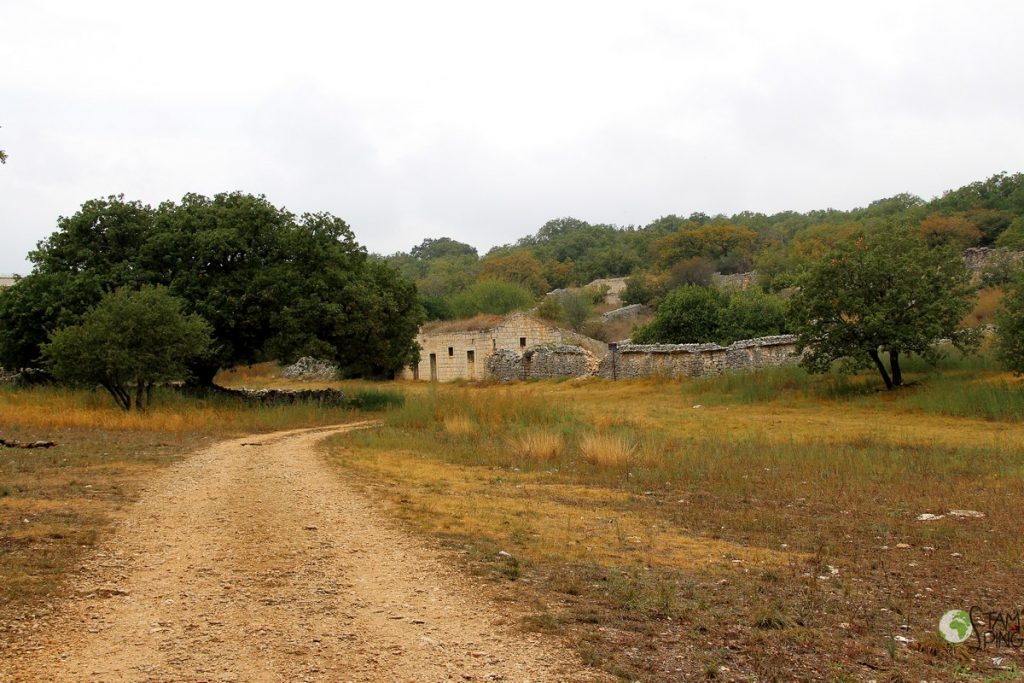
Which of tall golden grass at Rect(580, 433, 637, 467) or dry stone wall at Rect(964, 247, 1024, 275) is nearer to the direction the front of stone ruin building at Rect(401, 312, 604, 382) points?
the tall golden grass

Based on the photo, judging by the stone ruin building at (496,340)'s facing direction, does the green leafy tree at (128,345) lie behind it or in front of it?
in front

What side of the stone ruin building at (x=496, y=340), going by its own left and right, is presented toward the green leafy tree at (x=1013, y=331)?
left

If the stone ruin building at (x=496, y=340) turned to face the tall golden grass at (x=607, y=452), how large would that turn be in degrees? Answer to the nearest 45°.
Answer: approximately 45° to its left

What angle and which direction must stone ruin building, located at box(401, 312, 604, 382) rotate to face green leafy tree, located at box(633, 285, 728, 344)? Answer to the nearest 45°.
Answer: approximately 90° to its left

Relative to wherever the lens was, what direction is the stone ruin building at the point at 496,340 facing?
facing the viewer and to the left of the viewer

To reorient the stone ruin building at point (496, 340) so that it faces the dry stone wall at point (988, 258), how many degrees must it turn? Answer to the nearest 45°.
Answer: approximately 135° to its left

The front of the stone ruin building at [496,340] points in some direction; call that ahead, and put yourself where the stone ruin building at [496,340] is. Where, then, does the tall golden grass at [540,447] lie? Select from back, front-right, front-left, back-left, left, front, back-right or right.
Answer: front-left
